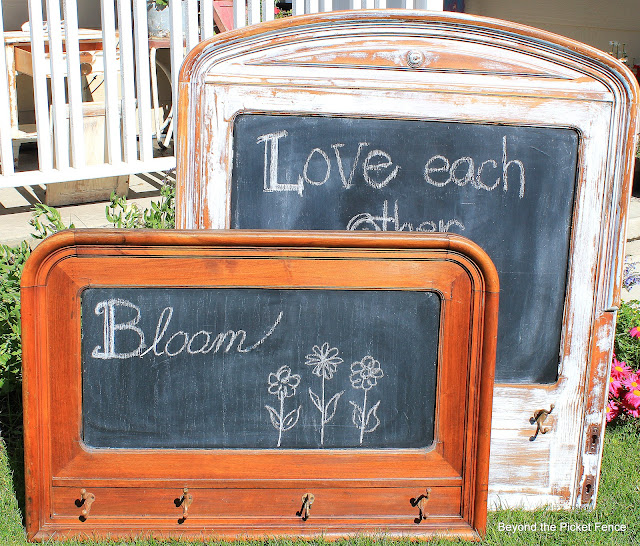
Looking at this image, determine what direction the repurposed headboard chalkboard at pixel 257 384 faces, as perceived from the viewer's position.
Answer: facing the viewer

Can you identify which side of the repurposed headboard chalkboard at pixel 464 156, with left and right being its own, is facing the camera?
front

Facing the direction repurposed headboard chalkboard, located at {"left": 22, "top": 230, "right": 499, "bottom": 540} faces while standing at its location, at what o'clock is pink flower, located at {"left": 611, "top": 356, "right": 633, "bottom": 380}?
The pink flower is roughly at 8 o'clock from the repurposed headboard chalkboard.

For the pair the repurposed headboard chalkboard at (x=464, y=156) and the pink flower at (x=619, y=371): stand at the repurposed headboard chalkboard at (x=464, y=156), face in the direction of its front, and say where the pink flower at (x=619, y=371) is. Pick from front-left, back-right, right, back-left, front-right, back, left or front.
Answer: back-left

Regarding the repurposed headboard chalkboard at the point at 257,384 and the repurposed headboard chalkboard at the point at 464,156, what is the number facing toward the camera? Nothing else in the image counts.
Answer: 2

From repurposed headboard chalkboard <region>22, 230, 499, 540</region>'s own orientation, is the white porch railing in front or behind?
behind

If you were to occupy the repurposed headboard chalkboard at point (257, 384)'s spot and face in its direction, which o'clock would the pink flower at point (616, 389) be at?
The pink flower is roughly at 8 o'clock from the repurposed headboard chalkboard.

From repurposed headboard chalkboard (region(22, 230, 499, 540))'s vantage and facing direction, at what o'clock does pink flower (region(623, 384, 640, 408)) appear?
The pink flower is roughly at 8 o'clock from the repurposed headboard chalkboard.

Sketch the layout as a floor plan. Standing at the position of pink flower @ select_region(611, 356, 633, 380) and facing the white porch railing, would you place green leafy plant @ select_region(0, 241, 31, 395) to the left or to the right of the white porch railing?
left

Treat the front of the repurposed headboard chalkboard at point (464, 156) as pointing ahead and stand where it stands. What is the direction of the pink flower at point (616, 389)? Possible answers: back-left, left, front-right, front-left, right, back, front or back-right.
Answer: back-left

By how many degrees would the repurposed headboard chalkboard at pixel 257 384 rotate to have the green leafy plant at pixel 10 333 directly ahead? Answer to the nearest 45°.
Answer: approximately 135° to its right

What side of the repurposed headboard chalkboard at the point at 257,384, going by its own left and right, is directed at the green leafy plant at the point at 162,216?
back
